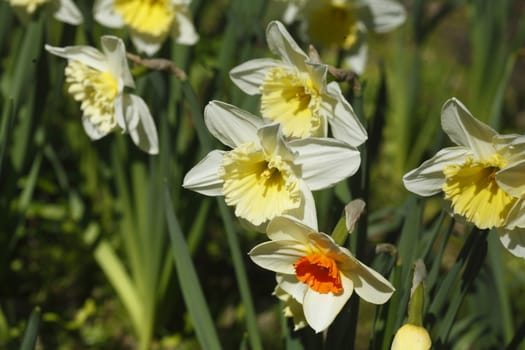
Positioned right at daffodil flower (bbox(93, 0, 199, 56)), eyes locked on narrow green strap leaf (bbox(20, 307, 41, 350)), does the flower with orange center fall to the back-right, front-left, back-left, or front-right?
front-left

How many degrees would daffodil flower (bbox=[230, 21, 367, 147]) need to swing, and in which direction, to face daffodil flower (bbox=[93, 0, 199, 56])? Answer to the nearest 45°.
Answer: approximately 90° to its right

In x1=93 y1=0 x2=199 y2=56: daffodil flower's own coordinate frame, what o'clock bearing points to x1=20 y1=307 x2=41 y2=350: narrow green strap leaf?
The narrow green strap leaf is roughly at 1 o'clock from the daffodil flower.

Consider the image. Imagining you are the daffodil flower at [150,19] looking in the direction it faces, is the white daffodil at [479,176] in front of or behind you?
in front

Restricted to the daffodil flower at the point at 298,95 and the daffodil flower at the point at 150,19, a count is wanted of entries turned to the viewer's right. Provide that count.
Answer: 0

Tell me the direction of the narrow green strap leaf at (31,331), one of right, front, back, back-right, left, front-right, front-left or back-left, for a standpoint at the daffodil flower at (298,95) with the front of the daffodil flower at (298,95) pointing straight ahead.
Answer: front-right

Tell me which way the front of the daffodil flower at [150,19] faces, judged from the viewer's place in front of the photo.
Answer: facing the viewer

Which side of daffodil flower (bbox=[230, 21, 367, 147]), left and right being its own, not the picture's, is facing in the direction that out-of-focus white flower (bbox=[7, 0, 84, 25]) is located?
right

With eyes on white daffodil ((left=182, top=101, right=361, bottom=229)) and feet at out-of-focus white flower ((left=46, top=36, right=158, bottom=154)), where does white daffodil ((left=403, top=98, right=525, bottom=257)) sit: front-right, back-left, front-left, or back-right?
front-left
